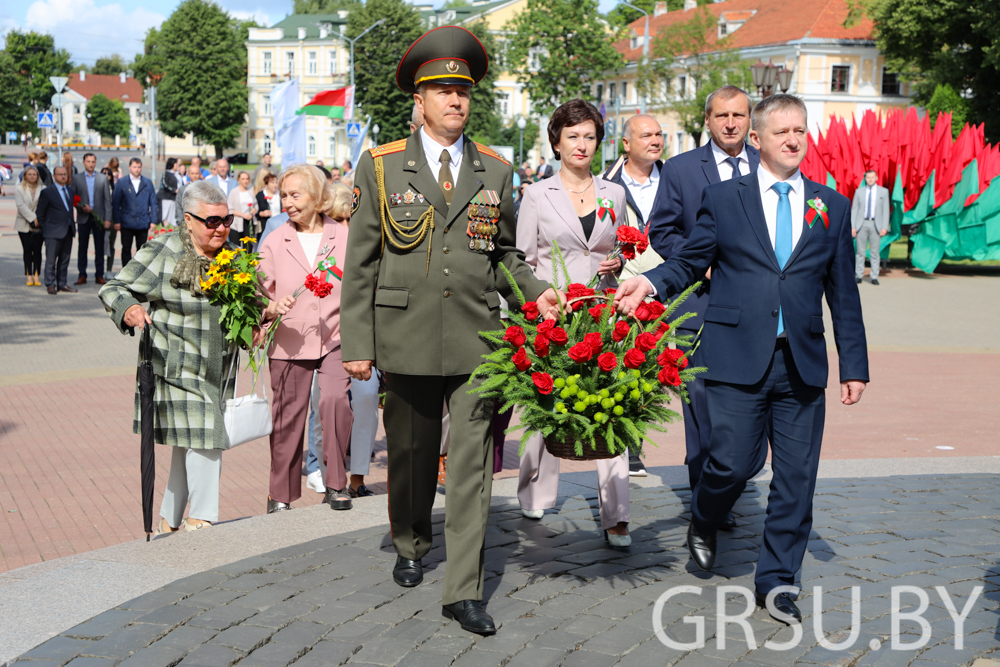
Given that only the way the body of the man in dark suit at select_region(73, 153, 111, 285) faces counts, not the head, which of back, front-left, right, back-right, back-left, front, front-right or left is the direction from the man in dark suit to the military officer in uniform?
front

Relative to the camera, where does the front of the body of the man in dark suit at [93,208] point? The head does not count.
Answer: toward the camera

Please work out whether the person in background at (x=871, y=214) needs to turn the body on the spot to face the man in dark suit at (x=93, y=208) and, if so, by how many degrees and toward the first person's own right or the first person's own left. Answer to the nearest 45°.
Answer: approximately 45° to the first person's own right

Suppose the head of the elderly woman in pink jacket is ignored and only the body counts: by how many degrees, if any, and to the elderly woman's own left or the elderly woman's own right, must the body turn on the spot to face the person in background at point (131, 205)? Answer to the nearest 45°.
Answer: approximately 180°

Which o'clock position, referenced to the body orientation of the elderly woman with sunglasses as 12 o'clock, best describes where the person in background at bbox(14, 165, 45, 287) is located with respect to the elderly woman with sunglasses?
The person in background is roughly at 7 o'clock from the elderly woman with sunglasses.

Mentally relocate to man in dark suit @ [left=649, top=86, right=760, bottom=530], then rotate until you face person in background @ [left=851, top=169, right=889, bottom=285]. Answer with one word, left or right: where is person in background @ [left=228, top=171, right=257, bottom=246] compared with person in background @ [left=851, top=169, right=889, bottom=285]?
left

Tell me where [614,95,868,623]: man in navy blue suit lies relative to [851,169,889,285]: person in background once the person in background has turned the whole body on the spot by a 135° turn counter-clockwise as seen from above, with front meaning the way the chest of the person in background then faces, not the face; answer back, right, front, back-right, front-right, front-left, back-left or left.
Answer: back-right

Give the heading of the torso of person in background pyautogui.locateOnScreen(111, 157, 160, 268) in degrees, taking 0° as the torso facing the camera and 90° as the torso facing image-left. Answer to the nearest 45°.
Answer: approximately 0°

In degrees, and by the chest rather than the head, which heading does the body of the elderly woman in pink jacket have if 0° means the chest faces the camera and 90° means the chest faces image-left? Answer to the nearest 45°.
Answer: approximately 0°

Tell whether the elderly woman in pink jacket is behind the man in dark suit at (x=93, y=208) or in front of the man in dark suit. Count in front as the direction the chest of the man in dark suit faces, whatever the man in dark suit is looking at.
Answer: in front

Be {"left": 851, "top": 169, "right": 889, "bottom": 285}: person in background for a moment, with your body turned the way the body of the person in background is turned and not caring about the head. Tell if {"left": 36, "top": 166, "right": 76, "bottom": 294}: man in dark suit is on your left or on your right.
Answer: on your right

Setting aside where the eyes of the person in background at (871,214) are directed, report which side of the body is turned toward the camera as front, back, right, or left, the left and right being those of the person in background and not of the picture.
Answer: front
